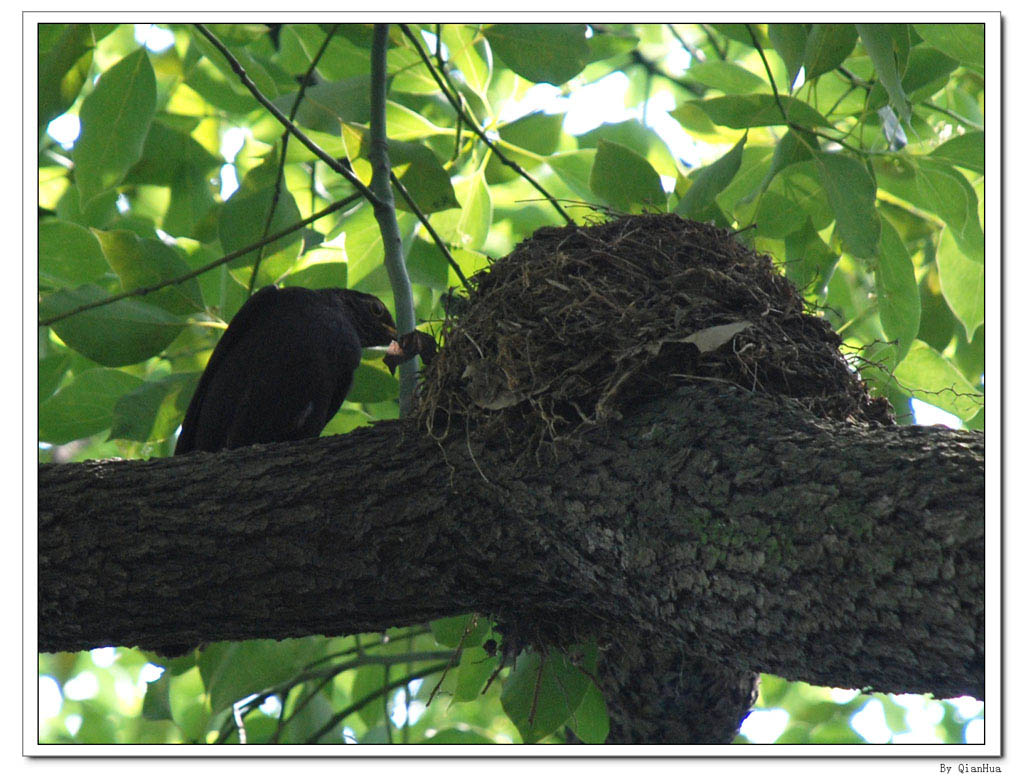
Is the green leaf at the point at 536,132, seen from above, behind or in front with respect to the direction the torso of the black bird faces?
in front

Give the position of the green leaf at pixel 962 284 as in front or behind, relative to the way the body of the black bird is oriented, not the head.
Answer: in front

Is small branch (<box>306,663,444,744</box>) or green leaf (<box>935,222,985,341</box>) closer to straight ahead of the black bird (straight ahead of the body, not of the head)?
the green leaf

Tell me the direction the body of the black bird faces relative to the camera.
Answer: to the viewer's right

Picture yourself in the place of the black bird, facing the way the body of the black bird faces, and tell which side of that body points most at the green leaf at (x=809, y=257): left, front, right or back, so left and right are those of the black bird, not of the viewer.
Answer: front

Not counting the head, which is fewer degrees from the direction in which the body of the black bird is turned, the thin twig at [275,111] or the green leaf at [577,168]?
the green leaf

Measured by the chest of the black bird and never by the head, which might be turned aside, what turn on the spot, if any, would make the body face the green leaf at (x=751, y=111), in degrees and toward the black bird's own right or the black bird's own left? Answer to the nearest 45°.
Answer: approximately 45° to the black bird's own right
